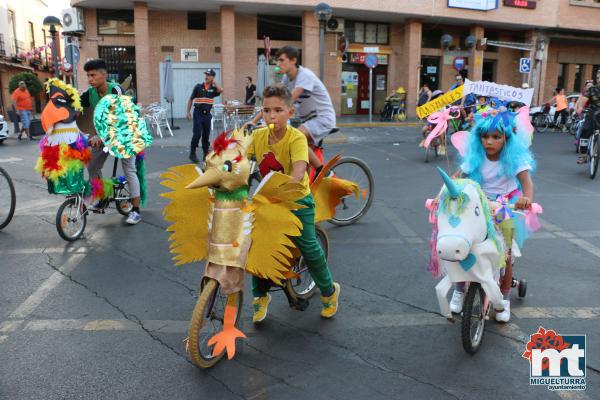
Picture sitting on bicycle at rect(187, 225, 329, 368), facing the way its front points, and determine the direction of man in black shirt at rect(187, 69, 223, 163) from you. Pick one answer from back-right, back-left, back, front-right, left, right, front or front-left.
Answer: back-right

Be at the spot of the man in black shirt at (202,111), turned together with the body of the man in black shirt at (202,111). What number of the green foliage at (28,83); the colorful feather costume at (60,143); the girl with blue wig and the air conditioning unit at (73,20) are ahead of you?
2

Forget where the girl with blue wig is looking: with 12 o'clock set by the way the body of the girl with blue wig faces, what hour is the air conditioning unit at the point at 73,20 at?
The air conditioning unit is roughly at 3 o'clock from the girl with blue wig.

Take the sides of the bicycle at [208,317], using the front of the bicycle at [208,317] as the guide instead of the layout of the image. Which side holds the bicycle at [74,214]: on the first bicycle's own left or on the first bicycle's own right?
on the first bicycle's own right

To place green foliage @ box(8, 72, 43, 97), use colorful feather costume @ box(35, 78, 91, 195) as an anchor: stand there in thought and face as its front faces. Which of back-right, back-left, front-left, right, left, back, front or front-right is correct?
back-right

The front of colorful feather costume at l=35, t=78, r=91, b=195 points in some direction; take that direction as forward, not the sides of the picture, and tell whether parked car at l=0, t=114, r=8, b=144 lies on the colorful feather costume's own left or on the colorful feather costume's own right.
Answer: on the colorful feather costume's own right

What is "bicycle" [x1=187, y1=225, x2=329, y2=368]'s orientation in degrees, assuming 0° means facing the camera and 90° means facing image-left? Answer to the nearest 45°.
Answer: approximately 45°

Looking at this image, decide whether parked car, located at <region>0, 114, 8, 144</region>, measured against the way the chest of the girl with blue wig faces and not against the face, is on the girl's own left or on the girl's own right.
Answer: on the girl's own right

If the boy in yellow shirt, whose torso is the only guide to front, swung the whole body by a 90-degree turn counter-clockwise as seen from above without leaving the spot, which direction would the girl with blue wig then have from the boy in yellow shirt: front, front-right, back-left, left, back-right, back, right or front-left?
front-left

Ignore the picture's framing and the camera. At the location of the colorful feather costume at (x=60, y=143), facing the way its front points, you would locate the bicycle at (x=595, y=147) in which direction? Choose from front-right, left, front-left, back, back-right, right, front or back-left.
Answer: back-left
